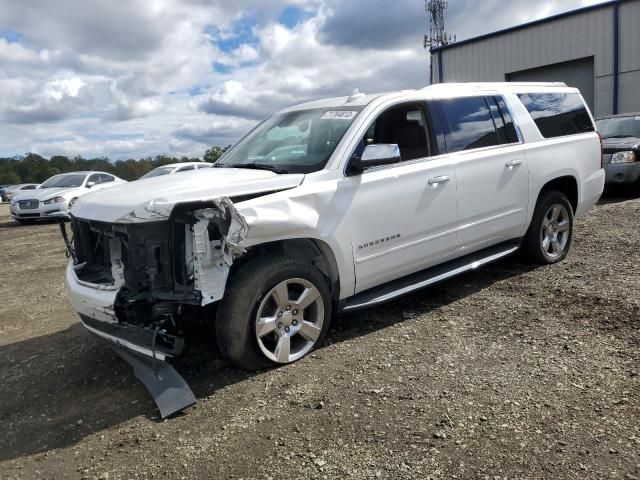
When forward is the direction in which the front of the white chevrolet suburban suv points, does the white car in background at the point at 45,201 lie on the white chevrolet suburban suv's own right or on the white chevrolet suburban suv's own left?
on the white chevrolet suburban suv's own right

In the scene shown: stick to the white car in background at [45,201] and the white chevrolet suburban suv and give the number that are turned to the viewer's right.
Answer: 0

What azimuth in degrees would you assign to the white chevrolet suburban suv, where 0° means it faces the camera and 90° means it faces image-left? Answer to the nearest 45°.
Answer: approximately 45°

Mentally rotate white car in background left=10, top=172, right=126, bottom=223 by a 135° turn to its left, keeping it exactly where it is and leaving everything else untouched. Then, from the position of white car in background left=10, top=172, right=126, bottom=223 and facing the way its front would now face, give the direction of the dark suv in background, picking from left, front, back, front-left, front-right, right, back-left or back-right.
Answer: front-right

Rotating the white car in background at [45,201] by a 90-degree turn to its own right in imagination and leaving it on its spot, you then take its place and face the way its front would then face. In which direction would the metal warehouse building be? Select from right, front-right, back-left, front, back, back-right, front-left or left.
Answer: back-right

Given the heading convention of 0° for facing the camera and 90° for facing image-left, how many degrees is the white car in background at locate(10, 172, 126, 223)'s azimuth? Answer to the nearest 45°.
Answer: approximately 45°

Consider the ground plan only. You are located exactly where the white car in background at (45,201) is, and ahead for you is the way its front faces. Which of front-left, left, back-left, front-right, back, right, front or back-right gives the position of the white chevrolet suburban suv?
front-left
